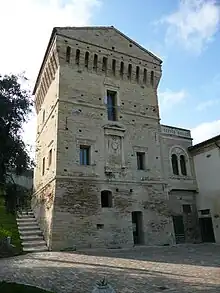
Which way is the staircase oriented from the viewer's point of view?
toward the camera

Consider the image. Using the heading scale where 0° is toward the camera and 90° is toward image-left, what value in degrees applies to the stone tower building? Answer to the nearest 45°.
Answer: approximately 0°

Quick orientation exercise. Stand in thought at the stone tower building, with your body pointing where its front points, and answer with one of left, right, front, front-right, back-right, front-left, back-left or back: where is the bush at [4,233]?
right

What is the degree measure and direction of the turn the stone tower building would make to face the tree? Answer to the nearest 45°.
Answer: approximately 45° to its right

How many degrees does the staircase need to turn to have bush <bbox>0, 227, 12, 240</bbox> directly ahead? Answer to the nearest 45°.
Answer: approximately 90° to its right

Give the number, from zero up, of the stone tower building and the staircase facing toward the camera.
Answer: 2

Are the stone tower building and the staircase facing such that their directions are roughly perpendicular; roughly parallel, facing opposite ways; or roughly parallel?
roughly parallel
